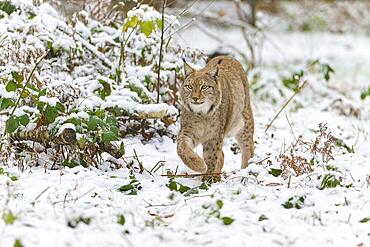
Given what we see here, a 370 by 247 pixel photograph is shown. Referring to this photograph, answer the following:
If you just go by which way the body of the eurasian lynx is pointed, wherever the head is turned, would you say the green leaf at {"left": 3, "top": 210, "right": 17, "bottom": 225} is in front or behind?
in front

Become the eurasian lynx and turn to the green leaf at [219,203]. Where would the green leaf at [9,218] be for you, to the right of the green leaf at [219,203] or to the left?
right

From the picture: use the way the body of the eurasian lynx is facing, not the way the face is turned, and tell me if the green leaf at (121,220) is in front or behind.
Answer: in front

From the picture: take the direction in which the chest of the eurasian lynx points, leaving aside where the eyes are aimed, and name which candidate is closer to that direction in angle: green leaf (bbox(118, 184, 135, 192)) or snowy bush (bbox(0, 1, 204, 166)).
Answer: the green leaf

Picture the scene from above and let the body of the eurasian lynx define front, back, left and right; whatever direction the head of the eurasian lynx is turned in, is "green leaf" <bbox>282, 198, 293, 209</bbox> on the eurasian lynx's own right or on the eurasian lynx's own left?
on the eurasian lynx's own left

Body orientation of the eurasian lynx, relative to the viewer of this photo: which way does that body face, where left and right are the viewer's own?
facing the viewer and to the left of the viewer

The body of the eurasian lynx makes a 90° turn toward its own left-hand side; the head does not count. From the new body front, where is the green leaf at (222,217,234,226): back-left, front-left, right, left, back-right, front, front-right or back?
front-right

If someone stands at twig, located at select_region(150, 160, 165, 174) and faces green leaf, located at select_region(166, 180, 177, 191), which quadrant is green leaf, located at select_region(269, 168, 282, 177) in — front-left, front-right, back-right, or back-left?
front-left

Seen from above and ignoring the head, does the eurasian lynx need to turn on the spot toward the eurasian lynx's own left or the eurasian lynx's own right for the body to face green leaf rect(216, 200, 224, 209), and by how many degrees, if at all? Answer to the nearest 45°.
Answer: approximately 45° to the eurasian lynx's own left

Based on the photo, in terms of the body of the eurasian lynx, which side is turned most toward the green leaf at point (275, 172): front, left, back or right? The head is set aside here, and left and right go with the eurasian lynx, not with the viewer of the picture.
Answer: left

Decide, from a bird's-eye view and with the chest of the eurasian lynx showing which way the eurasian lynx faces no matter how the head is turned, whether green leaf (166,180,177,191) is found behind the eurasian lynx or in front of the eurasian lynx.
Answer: in front

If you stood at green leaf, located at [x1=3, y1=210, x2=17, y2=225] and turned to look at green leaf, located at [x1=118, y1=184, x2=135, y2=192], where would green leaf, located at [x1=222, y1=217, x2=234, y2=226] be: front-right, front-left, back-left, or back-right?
front-right
